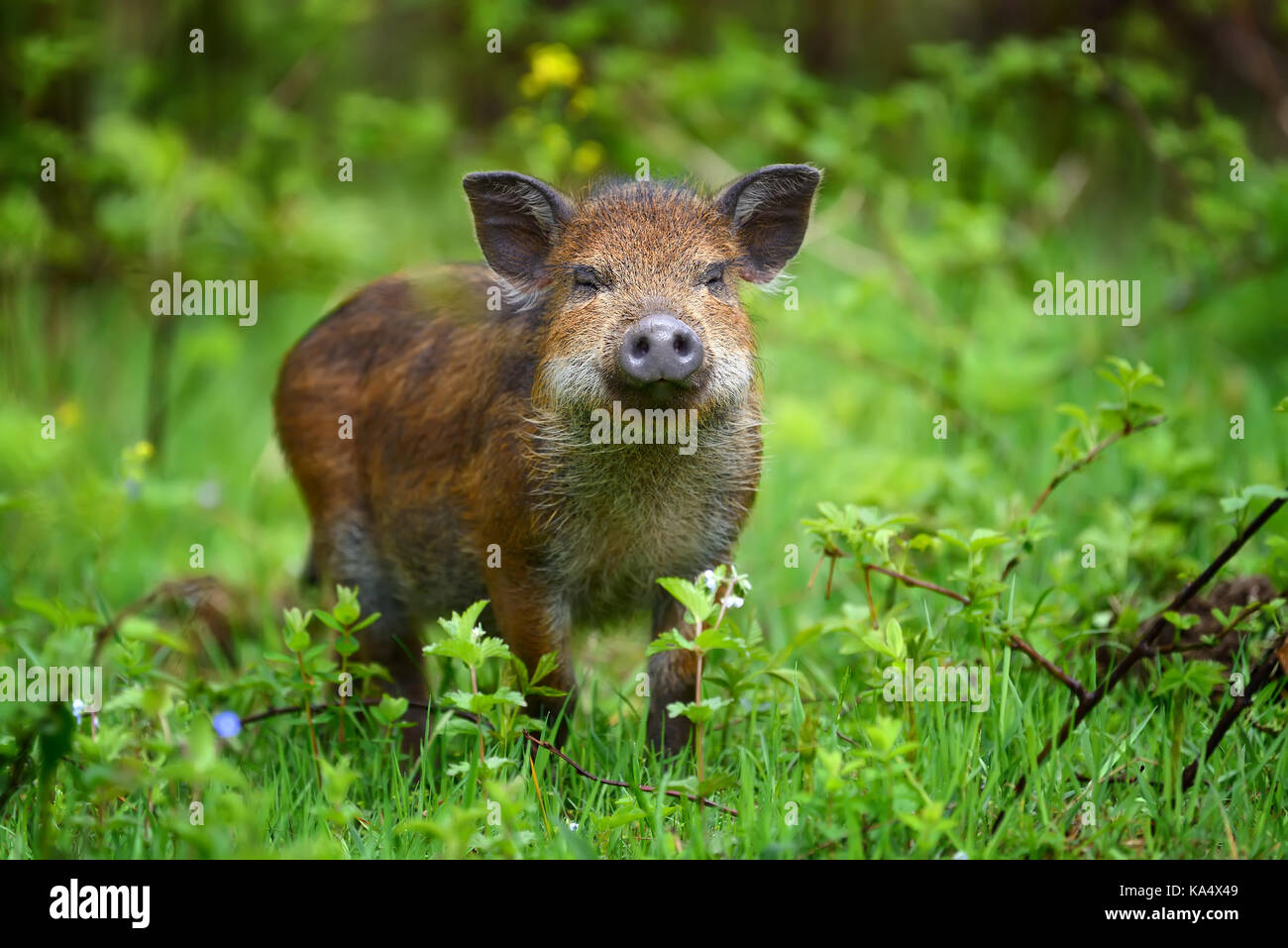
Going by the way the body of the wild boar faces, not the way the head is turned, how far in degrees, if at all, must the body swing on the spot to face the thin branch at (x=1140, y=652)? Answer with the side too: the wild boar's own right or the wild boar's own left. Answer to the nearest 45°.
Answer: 0° — it already faces it

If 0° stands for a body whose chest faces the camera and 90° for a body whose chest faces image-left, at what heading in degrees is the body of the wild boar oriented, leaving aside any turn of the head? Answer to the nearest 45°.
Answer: approximately 315°

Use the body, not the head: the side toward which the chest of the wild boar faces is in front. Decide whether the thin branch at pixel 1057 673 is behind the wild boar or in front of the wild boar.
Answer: in front

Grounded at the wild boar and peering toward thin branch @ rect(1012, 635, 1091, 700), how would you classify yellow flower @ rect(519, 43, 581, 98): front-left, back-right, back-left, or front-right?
back-left

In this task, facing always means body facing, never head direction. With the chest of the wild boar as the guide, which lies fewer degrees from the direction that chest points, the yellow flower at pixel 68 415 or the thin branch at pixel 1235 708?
the thin branch

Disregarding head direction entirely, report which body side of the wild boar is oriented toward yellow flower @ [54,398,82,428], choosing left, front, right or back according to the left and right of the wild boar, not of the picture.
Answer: back

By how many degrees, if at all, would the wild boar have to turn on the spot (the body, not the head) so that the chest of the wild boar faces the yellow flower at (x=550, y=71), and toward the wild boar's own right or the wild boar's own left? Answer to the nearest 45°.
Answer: approximately 135° to the wild boar's own left

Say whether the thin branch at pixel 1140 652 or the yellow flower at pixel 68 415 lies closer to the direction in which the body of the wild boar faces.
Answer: the thin branch

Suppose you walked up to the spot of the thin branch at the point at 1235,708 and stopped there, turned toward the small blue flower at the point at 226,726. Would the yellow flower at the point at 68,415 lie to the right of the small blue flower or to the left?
right
